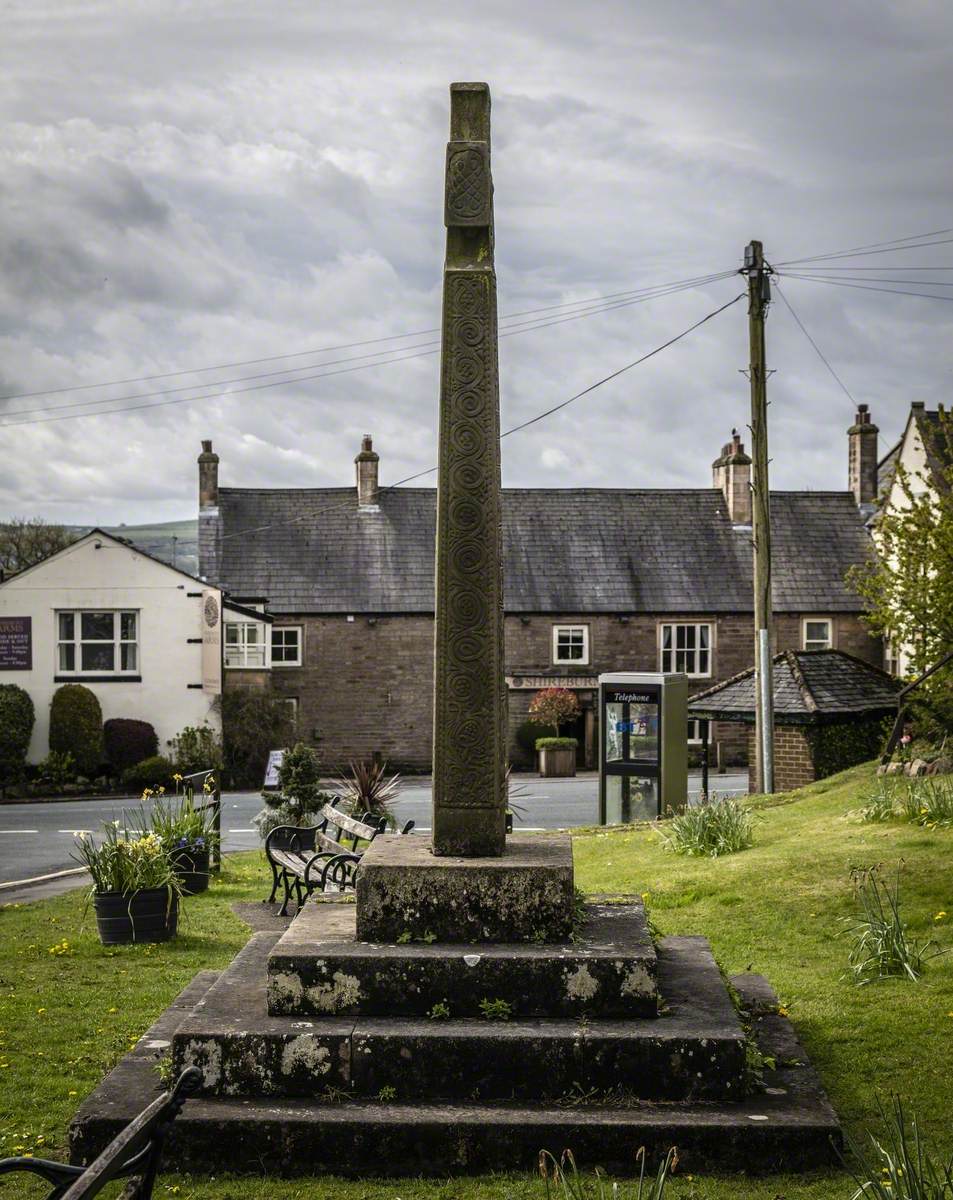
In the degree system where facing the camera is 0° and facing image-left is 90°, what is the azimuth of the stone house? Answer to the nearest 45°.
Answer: approximately 0°

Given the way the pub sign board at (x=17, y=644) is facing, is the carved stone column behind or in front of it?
in front

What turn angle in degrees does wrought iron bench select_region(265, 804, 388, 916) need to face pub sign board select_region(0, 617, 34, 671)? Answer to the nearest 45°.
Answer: approximately 135° to its right

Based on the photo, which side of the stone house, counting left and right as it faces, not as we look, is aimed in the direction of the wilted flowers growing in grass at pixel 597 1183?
front

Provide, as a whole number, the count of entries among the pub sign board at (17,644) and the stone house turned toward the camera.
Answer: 2

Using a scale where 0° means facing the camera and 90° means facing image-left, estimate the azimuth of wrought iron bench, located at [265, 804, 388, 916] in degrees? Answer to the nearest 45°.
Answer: approximately 45°

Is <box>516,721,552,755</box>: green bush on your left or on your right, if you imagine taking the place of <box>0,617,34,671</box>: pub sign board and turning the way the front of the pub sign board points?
on your left

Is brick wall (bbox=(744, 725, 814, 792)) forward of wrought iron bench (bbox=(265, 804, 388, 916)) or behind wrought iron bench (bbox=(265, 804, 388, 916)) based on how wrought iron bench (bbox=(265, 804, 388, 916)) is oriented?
behind

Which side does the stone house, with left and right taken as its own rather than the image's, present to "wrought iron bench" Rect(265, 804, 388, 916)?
front
